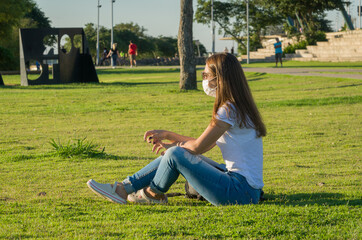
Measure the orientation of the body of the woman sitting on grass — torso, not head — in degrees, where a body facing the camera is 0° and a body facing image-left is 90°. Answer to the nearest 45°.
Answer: approximately 90°

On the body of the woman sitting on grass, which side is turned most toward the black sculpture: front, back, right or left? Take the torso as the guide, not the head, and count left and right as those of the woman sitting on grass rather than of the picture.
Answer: right

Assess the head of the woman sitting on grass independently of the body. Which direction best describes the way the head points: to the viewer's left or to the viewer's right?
to the viewer's left
